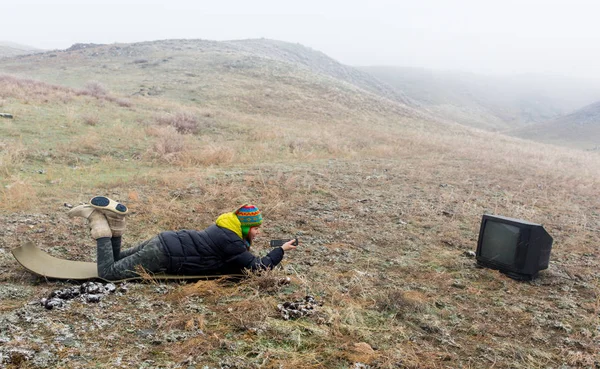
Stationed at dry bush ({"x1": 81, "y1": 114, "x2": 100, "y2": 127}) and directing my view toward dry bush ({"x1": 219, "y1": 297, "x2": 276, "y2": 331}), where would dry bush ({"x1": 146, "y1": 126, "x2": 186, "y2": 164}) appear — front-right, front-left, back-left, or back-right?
front-left

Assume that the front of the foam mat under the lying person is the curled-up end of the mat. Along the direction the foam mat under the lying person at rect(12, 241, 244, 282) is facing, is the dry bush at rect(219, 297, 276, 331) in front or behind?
behind

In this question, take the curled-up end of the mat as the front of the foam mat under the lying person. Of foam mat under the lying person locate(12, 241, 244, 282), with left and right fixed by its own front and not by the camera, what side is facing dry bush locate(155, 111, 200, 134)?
right

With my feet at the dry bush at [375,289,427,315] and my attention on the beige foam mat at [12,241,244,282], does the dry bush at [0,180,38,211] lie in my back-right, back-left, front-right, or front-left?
front-right

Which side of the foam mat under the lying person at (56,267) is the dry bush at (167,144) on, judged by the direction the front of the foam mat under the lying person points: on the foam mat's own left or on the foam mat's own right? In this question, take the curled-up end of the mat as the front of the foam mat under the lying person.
on the foam mat's own right

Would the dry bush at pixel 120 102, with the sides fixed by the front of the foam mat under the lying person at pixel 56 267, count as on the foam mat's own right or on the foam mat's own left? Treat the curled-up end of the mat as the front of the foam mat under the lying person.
on the foam mat's own right

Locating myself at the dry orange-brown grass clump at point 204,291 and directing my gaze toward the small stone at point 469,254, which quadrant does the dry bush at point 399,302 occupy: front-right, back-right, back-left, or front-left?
front-right

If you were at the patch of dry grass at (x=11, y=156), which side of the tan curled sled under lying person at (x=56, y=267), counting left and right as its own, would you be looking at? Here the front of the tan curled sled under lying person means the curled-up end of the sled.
right

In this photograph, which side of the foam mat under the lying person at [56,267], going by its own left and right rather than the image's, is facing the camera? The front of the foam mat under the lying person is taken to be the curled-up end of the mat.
left

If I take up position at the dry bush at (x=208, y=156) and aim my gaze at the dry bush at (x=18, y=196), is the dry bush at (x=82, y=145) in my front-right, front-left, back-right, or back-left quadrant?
front-right

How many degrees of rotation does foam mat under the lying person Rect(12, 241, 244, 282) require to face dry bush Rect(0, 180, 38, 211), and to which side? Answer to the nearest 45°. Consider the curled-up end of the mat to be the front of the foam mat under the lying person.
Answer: approximately 90° to its right

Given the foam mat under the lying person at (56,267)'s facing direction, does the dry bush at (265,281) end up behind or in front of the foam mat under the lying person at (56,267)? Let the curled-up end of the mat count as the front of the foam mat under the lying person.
behind

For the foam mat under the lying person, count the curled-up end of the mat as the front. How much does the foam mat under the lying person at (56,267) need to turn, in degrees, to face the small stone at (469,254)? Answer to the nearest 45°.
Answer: approximately 180°
